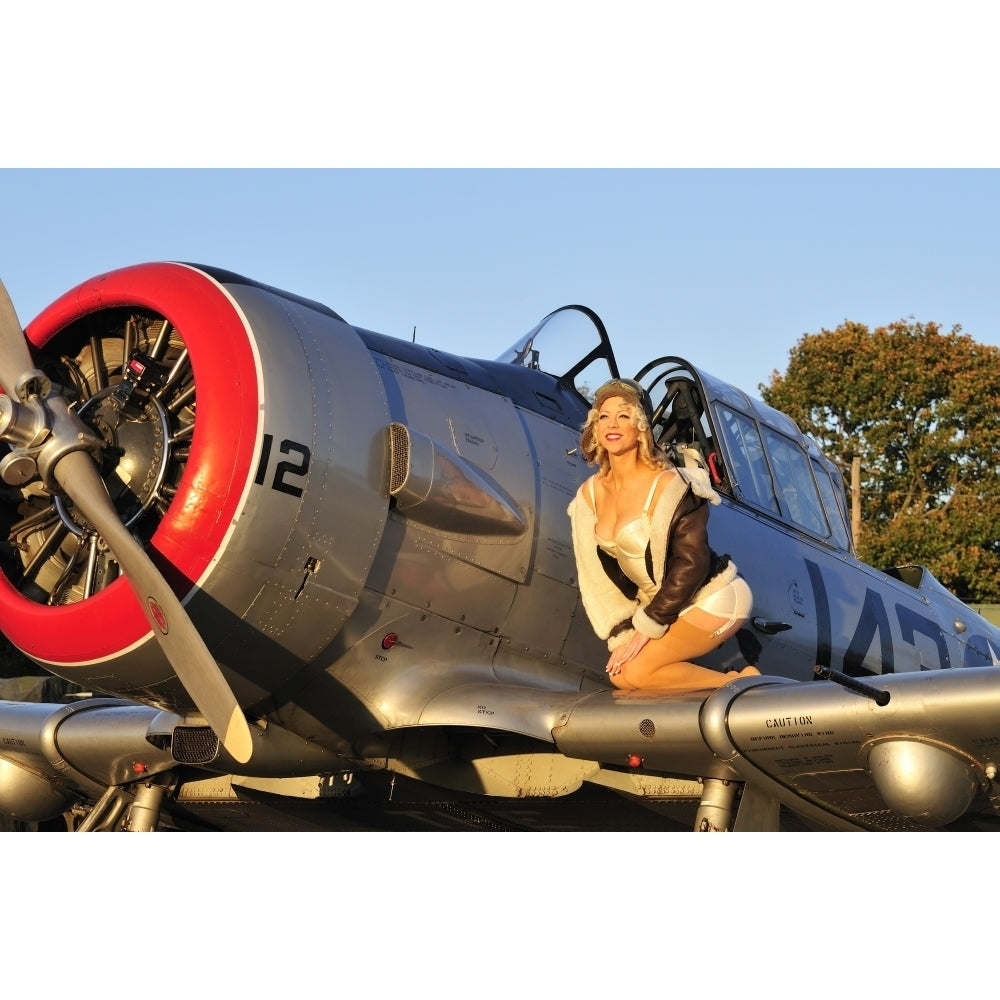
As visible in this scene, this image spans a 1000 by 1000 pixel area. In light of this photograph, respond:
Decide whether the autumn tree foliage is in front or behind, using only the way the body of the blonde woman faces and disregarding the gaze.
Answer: behind

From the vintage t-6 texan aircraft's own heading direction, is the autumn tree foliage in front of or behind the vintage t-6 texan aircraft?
behind

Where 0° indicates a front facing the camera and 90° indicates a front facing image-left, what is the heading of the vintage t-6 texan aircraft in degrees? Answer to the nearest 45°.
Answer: approximately 45°

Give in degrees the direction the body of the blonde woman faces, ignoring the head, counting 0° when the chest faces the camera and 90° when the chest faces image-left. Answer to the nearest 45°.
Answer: approximately 45°
